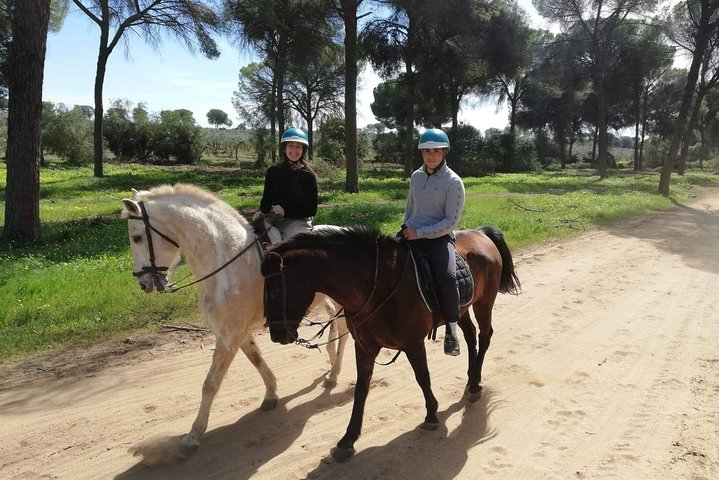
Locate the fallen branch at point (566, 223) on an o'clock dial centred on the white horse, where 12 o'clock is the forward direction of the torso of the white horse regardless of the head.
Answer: The fallen branch is roughly at 6 o'clock from the white horse.

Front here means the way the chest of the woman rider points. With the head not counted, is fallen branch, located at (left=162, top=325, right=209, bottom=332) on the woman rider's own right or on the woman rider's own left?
on the woman rider's own right

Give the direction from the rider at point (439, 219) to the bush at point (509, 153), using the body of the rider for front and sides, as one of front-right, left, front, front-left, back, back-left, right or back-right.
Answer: back-right

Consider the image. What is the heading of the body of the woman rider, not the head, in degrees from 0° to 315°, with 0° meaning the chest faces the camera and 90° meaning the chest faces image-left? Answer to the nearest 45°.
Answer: approximately 45°

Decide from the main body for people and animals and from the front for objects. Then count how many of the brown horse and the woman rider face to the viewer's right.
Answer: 0

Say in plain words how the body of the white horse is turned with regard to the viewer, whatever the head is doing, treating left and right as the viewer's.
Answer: facing the viewer and to the left of the viewer

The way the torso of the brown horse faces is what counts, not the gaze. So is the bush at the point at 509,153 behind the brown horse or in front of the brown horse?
behind

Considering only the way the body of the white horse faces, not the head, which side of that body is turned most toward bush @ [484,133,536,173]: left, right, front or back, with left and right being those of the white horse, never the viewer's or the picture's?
back

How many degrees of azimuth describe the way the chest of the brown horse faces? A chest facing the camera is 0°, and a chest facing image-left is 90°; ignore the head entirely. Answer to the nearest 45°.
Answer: approximately 45°

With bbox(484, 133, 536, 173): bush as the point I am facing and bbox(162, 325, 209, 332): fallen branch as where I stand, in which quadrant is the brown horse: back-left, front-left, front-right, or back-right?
back-right

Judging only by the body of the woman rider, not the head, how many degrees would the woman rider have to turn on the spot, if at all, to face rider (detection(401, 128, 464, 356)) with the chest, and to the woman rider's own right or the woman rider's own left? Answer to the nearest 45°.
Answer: approximately 90° to the woman rider's own left

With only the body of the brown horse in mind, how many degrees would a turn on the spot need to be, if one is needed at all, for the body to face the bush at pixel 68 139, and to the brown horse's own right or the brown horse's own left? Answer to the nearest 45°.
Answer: approximately 90° to the brown horse's own right

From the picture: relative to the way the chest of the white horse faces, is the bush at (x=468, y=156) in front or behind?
behind
